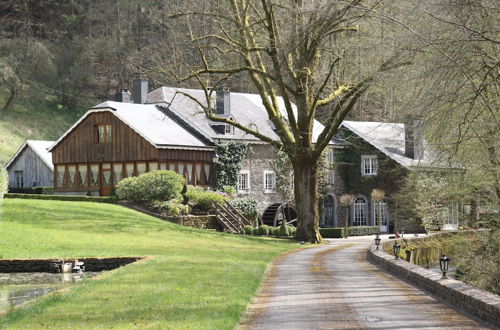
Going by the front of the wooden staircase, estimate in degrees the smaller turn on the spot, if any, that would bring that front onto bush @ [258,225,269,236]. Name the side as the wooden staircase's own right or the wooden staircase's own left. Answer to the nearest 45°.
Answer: approximately 45° to the wooden staircase's own left

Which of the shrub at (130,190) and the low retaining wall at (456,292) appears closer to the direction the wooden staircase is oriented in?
the low retaining wall

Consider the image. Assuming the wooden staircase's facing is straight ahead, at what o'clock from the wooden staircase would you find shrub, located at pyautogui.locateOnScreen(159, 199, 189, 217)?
The shrub is roughly at 5 o'clock from the wooden staircase.

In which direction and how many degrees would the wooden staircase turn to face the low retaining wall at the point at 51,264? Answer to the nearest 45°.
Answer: approximately 45° to its right

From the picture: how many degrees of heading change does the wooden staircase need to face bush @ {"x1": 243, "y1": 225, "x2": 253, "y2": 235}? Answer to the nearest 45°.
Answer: approximately 45° to its left

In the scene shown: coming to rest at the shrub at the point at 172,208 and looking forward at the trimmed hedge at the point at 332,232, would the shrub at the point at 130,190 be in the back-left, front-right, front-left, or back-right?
back-left

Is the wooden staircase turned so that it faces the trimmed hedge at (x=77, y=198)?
no

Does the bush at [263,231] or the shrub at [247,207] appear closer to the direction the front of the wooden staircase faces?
the bush
